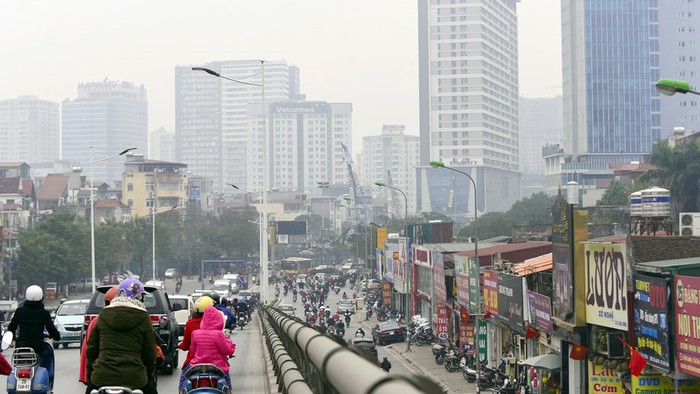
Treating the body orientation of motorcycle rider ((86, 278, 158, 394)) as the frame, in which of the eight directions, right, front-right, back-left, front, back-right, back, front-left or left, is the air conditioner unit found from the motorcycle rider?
front-right

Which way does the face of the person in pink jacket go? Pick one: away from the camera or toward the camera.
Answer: away from the camera

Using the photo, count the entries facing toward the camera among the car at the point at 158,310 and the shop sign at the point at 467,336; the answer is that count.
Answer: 1

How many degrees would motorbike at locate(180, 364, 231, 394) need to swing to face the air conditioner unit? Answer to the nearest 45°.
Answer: approximately 45° to its right

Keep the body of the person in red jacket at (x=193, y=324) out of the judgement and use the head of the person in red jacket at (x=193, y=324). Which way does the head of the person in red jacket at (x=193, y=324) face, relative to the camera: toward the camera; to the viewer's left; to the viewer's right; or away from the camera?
away from the camera

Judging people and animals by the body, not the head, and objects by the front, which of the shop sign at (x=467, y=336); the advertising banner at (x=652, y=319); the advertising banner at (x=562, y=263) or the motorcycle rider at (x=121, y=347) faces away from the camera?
the motorcycle rider

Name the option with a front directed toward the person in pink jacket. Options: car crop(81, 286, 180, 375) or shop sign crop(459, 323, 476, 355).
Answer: the shop sign

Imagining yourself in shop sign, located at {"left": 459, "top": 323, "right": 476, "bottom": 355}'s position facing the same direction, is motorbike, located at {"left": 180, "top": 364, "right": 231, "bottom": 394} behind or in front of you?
in front

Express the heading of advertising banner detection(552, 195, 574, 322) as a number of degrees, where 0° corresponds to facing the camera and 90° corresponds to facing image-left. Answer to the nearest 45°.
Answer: approximately 45°

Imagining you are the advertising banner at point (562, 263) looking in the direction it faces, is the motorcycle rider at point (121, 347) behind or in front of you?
in front

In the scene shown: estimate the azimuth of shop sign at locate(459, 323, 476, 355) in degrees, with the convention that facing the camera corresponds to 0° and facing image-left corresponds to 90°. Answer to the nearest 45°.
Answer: approximately 0°

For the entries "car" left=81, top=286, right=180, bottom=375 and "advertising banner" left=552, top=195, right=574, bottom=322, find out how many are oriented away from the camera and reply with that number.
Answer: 1

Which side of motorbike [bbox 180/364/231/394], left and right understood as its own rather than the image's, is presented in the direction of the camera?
back

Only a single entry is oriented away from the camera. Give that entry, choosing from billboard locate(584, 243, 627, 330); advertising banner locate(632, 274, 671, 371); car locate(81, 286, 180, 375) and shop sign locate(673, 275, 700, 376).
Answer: the car
